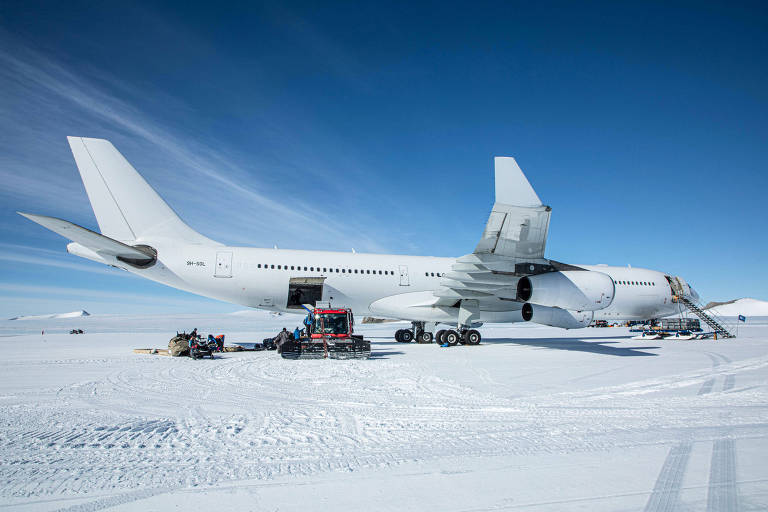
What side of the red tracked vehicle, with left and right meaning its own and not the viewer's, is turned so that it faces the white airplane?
back

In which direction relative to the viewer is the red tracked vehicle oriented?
toward the camera
